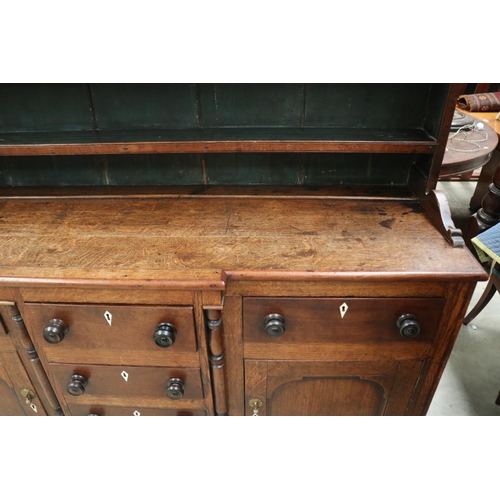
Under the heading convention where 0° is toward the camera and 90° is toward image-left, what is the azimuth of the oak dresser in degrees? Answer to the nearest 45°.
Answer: approximately 0°

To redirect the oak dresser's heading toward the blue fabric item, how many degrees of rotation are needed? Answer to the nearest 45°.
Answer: approximately 90° to its left

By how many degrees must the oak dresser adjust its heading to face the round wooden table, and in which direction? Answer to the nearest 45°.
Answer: approximately 135° to its left
